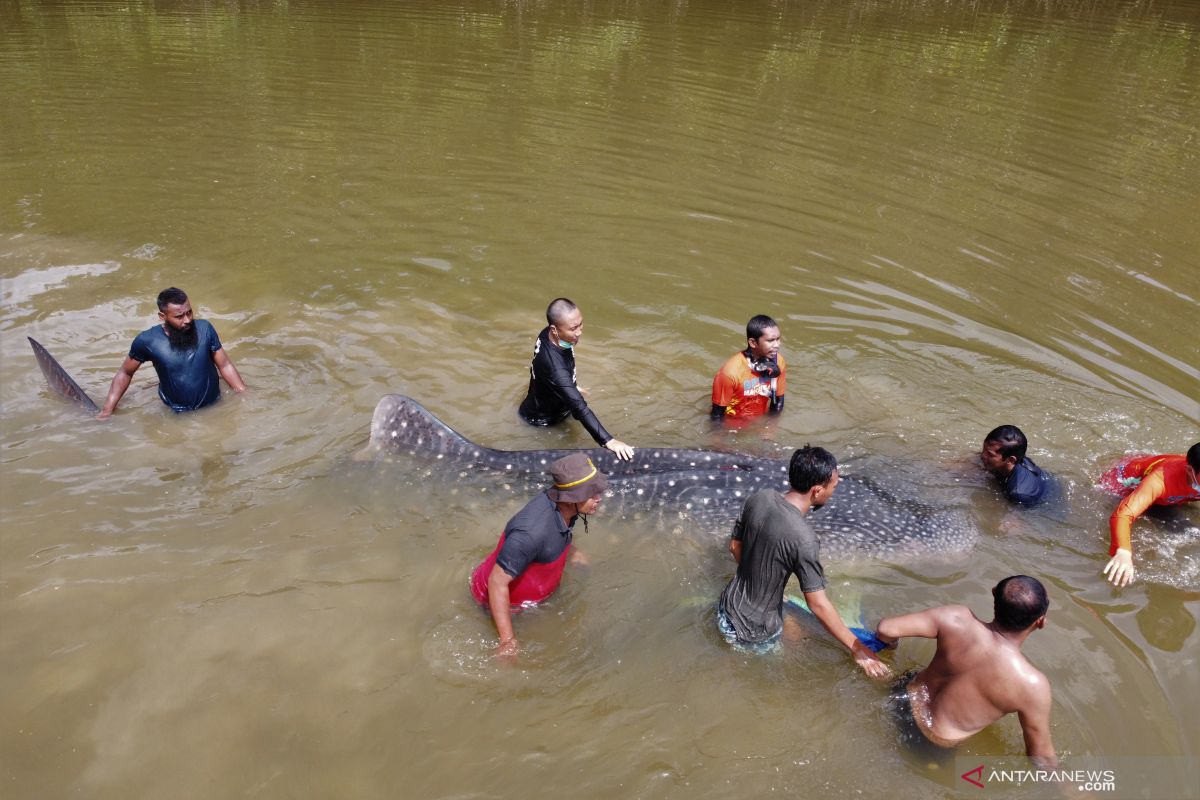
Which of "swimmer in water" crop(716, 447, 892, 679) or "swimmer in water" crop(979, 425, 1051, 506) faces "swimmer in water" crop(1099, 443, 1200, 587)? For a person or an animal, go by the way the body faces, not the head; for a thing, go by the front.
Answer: "swimmer in water" crop(716, 447, 892, 679)

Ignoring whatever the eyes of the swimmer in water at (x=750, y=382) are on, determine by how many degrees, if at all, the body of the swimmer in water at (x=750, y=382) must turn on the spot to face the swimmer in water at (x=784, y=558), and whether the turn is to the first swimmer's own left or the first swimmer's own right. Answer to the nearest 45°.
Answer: approximately 45° to the first swimmer's own right

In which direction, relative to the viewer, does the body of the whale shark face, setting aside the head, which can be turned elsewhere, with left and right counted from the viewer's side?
facing to the right of the viewer

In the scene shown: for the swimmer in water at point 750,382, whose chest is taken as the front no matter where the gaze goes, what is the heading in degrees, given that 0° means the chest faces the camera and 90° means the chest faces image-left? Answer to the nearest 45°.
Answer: approximately 315°

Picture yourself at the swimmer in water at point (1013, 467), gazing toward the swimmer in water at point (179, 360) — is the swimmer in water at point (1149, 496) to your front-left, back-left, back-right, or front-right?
back-left

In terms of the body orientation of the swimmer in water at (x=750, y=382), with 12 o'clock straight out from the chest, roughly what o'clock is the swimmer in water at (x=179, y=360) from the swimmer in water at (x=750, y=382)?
the swimmer in water at (x=179, y=360) is roughly at 4 o'clock from the swimmer in water at (x=750, y=382).

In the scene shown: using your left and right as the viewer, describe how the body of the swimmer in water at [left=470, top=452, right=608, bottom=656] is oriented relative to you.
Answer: facing to the right of the viewer

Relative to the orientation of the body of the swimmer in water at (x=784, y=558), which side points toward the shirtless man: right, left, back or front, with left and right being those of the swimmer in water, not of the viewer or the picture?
right

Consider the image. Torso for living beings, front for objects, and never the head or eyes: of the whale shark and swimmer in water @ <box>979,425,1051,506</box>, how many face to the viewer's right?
1

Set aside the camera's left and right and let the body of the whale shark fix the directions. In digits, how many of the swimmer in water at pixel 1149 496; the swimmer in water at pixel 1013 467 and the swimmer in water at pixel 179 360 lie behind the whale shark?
1

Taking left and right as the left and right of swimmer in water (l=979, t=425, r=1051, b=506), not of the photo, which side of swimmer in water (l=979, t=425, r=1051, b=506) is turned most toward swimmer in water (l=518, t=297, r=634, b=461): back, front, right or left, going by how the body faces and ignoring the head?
front

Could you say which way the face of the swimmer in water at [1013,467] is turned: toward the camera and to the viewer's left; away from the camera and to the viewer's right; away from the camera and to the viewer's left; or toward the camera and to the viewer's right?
toward the camera and to the viewer's left
